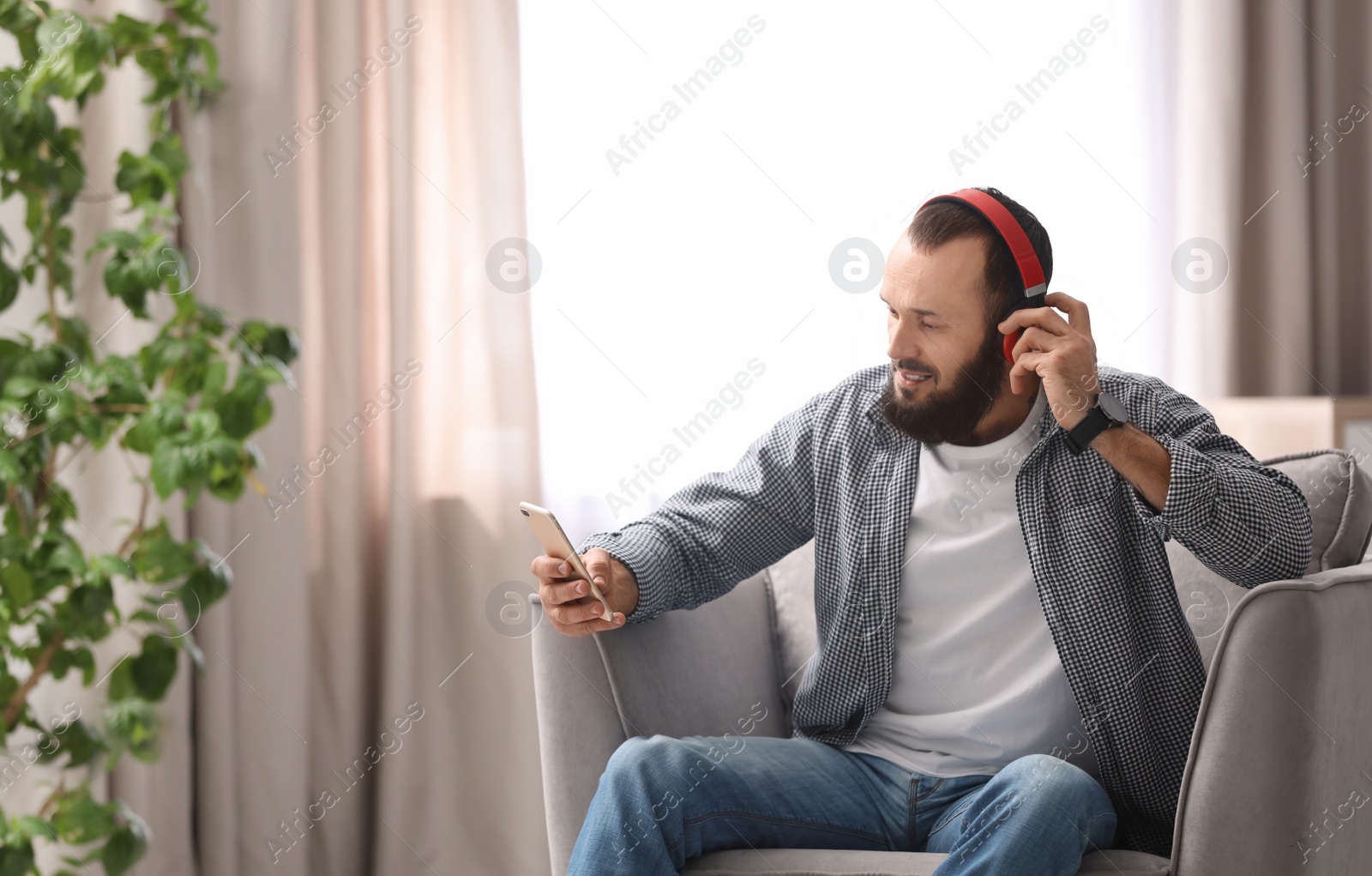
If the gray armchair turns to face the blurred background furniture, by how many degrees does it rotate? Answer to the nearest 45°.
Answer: approximately 135° to its right

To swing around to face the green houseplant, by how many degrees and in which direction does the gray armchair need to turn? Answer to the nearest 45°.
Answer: approximately 45° to its right

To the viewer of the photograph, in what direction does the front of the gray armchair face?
facing the viewer and to the left of the viewer

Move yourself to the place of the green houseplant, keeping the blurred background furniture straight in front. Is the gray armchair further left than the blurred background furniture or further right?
right
